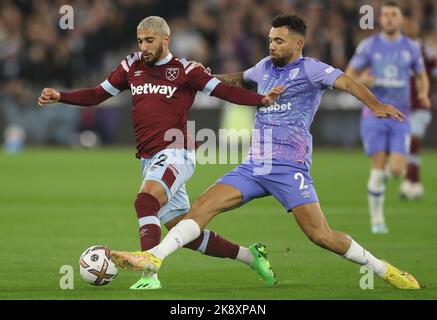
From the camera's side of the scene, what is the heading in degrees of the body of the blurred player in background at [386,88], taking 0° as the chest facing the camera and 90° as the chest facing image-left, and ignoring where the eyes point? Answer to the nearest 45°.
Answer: approximately 0°

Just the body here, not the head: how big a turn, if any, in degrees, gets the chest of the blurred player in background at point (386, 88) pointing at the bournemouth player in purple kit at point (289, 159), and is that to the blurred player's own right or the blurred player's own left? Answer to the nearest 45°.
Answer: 0° — they already face them

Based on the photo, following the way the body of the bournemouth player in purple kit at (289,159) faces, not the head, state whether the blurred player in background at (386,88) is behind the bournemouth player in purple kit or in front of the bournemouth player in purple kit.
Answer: behind

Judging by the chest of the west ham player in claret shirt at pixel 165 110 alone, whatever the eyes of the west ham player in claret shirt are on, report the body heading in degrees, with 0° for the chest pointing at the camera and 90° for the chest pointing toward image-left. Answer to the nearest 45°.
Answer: approximately 45°

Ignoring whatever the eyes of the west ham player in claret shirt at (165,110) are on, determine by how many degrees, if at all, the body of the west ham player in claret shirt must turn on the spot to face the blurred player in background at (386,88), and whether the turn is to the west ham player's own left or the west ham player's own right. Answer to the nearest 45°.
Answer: approximately 180°

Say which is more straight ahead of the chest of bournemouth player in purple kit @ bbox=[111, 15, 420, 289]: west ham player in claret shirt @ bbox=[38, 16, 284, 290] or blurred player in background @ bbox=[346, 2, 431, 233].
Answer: the west ham player in claret shirt

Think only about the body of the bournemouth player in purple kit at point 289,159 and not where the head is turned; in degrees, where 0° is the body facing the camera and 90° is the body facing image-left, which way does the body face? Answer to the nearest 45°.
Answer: approximately 45°
